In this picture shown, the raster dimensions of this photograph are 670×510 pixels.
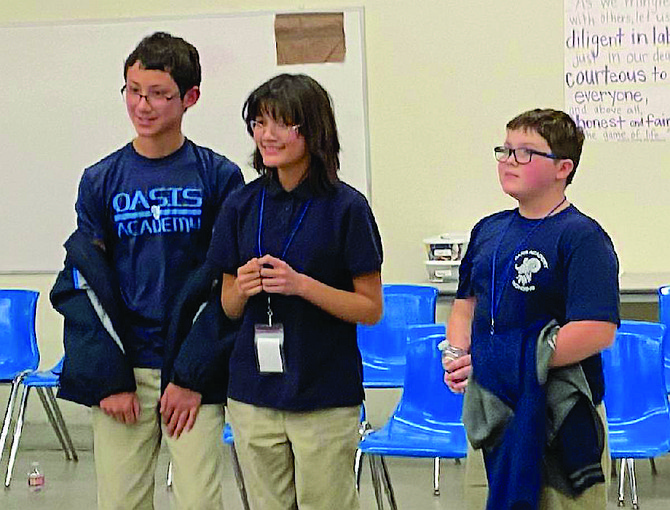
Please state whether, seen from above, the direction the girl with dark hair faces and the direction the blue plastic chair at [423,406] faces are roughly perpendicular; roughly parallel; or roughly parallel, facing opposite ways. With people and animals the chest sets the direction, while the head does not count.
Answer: roughly parallel

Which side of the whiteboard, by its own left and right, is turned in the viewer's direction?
front

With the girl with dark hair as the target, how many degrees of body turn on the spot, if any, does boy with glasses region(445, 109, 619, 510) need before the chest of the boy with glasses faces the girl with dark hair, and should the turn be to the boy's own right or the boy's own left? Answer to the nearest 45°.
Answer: approximately 45° to the boy's own right

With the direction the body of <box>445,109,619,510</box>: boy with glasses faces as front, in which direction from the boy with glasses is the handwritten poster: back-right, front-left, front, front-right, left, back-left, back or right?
back-right

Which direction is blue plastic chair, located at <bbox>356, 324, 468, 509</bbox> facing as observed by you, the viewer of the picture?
facing the viewer and to the left of the viewer

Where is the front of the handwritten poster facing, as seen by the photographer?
facing the viewer

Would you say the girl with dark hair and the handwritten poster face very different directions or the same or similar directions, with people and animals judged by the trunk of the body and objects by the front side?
same or similar directions

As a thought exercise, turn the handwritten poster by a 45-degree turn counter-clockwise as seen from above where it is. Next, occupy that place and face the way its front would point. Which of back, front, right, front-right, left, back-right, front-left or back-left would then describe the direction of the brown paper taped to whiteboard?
back-right

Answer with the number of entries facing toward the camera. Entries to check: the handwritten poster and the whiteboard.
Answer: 2

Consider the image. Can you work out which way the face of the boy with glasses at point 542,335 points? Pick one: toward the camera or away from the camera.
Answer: toward the camera

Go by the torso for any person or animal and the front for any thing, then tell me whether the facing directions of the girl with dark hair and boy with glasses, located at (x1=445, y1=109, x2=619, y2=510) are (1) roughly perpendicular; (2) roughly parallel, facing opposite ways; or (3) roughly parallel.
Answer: roughly parallel

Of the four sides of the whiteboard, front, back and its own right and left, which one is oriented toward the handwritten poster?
left

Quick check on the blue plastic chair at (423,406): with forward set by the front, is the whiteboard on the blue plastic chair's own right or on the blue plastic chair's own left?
on the blue plastic chair's own right

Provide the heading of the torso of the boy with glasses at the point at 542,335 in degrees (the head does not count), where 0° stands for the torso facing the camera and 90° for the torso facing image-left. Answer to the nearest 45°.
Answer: approximately 45°
